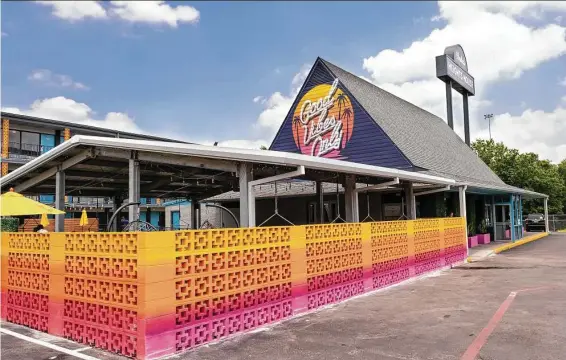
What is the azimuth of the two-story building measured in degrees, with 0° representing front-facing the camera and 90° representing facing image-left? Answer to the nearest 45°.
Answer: approximately 315°

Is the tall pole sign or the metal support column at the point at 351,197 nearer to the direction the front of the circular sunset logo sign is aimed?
the metal support column

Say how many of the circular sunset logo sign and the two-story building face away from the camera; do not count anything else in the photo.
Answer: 0

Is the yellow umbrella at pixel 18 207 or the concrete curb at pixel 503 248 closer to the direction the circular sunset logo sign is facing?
the yellow umbrella

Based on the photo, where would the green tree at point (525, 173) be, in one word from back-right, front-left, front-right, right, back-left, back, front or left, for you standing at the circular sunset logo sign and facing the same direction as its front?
back

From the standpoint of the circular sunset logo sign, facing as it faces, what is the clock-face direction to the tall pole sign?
The tall pole sign is roughly at 6 o'clock from the circular sunset logo sign.

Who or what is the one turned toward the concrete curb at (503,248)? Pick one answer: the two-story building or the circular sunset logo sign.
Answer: the two-story building

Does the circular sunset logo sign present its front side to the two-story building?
no

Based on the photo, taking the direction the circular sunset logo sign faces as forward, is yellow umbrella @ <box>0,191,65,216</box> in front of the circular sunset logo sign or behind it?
in front

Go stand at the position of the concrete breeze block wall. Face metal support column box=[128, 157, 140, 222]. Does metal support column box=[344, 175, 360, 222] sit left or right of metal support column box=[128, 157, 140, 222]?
right

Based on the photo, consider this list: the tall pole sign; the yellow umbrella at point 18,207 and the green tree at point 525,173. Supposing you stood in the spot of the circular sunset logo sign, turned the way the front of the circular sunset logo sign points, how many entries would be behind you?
2

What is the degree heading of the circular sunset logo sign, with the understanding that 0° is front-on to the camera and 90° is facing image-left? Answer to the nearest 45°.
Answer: approximately 45°

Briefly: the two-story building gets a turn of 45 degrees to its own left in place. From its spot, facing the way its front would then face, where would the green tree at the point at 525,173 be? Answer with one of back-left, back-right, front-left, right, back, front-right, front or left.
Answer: front

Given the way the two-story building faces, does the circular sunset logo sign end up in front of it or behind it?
in front

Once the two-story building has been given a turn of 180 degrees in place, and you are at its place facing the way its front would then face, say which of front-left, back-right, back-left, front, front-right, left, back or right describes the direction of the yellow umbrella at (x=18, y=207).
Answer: back-left

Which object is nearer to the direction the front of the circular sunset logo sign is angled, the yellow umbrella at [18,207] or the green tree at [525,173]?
the yellow umbrella

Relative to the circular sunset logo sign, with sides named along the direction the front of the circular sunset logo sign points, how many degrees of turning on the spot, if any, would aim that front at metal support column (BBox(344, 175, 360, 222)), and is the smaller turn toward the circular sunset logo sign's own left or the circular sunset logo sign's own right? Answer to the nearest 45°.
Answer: approximately 45° to the circular sunset logo sign's own left
